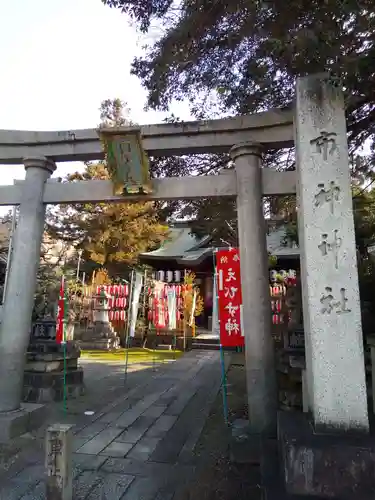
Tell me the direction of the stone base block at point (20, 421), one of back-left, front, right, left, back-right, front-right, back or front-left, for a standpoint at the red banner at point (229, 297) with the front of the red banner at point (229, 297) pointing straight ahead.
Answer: right

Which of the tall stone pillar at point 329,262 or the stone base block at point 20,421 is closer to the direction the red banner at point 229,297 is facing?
the tall stone pillar

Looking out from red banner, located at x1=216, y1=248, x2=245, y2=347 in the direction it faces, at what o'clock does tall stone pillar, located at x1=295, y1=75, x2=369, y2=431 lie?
The tall stone pillar is roughly at 11 o'clock from the red banner.

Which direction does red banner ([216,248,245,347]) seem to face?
toward the camera

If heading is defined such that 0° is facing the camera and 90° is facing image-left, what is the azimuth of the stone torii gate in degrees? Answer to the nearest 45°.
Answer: approximately 0°

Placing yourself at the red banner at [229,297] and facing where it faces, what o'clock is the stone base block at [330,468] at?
The stone base block is roughly at 11 o'clock from the red banner.
